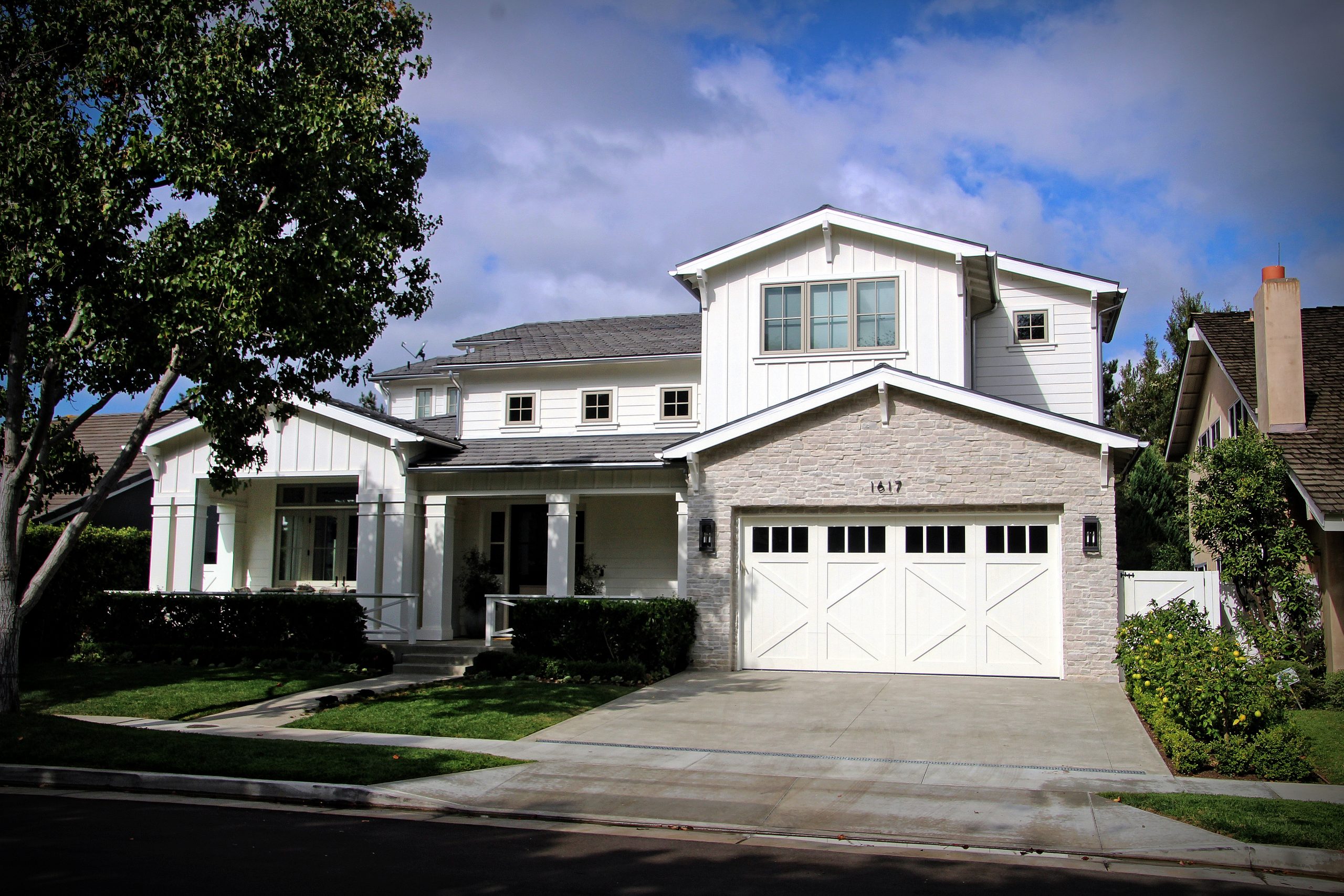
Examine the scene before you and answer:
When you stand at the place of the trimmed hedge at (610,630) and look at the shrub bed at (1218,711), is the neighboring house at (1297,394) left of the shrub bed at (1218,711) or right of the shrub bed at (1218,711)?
left

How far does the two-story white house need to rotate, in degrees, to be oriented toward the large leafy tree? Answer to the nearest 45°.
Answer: approximately 45° to its right

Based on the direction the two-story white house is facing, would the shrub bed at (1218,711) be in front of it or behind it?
in front

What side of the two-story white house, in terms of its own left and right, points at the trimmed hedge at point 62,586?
right

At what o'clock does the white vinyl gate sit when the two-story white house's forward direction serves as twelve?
The white vinyl gate is roughly at 10 o'clock from the two-story white house.

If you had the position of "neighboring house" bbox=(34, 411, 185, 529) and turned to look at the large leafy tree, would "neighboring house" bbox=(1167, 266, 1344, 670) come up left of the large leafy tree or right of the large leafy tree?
left

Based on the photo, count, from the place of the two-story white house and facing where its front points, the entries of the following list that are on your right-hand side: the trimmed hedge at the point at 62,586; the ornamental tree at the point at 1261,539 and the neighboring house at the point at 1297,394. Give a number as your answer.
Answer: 1

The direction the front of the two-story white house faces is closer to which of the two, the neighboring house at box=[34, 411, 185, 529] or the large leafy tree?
the large leafy tree

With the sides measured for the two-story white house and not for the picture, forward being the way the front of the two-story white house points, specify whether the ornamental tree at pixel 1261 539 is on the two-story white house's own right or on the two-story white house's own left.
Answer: on the two-story white house's own left

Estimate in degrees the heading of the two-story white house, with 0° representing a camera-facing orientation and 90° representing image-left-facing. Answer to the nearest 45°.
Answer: approximately 0°

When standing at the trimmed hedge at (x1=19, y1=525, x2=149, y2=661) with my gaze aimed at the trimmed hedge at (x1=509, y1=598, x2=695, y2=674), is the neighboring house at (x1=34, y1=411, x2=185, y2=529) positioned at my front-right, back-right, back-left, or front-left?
back-left

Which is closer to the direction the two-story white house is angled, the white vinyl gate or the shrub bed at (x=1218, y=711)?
the shrub bed

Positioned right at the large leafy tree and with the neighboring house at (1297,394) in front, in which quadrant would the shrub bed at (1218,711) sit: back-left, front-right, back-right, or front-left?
front-right
